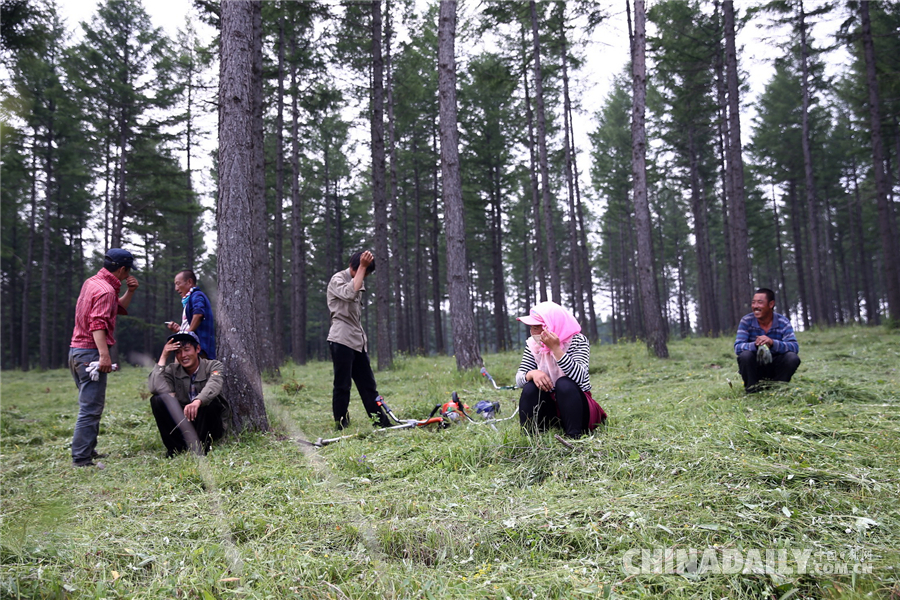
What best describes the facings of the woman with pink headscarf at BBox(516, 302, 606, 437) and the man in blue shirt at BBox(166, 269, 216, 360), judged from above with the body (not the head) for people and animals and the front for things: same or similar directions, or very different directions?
same or similar directions

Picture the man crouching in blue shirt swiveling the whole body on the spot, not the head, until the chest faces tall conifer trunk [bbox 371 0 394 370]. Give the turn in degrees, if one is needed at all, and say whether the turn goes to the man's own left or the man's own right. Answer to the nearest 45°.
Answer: approximately 135° to the man's own right

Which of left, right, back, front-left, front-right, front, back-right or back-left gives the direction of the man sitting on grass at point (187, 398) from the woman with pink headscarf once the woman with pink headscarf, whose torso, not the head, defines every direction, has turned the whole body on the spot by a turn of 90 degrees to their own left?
back-right

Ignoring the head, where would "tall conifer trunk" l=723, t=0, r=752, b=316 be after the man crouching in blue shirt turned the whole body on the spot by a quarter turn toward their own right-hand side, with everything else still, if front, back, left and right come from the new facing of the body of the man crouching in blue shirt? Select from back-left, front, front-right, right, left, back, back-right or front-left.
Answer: right

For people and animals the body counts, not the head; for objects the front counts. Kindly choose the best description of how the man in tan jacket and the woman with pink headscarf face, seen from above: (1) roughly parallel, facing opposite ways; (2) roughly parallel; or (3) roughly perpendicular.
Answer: roughly perpendicular

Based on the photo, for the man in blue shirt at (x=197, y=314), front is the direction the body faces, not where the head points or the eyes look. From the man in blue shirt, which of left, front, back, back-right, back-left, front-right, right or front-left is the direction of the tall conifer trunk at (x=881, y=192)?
back

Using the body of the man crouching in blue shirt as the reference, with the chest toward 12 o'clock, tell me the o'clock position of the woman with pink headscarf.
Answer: The woman with pink headscarf is roughly at 1 o'clock from the man crouching in blue shirt.

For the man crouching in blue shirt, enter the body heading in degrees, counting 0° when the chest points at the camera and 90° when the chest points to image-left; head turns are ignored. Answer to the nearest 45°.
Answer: approximately 0°

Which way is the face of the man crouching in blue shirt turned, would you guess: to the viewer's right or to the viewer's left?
to the viewer's left

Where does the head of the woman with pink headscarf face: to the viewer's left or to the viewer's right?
to the viewer's left

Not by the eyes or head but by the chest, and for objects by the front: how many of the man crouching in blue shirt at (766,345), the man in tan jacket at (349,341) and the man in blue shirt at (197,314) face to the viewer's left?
1
